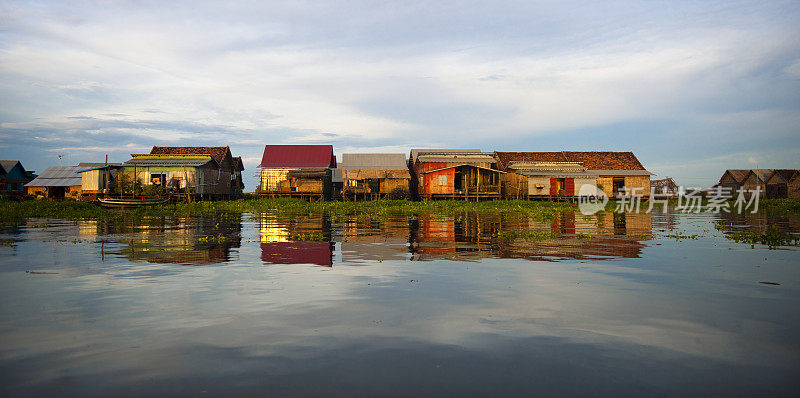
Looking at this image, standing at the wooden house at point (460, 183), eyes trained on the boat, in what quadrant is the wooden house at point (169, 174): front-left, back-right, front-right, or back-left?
front-right

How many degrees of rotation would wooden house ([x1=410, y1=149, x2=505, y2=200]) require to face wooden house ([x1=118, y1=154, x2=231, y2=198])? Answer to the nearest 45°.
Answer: approximately 90° to its right

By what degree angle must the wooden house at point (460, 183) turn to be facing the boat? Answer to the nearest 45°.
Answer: approximately 45° to its right

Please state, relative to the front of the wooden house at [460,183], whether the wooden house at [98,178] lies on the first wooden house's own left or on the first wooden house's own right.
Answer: on the first wooden house's own right

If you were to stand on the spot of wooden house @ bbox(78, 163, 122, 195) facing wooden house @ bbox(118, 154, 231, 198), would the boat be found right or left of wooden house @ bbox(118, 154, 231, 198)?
right

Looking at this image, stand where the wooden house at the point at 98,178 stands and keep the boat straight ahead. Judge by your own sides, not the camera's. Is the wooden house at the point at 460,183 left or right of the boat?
left

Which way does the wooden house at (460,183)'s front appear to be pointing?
toward the camera
